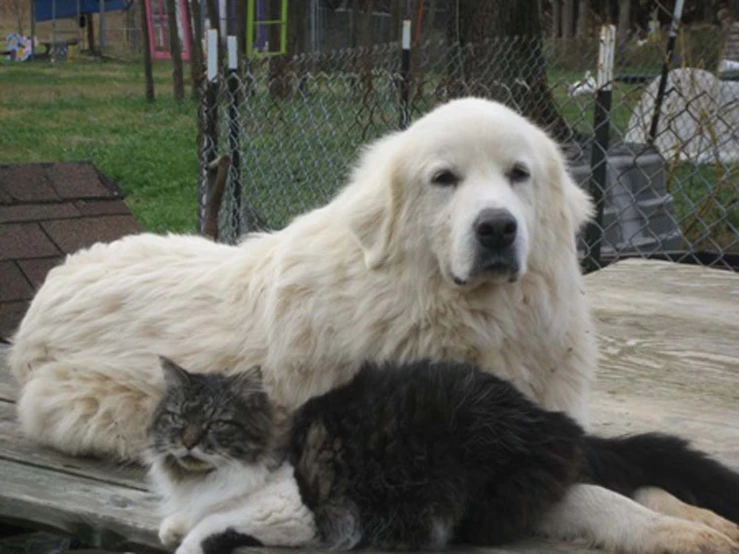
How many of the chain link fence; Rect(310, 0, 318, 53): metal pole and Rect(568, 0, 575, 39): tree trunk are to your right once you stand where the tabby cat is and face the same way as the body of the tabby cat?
3

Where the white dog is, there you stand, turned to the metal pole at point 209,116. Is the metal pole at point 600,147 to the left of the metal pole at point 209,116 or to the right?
right

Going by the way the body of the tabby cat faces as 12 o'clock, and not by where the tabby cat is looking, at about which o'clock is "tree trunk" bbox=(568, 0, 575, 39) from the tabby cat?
The tree trunk is roughly at 3 o'clock from the tabby cat.

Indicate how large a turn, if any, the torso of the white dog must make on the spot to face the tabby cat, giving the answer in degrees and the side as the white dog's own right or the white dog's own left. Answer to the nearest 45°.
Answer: approximately 45° to the white dog's own right

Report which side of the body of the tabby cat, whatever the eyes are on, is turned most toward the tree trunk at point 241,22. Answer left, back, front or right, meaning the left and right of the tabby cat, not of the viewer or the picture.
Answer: right

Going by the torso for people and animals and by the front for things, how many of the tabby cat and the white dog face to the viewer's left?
1

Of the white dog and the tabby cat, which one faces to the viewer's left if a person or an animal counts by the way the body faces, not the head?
the tabby cat

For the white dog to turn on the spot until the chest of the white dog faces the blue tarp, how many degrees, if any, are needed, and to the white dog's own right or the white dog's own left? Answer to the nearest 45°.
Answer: approximately 135° to the white dog's own left

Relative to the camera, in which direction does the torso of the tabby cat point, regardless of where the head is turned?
to the viewer's left

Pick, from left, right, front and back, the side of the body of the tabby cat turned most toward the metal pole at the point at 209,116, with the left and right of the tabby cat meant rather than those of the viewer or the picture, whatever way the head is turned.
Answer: right

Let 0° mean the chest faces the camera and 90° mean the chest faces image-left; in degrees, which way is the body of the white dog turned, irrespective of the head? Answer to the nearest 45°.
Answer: approximately 315°
